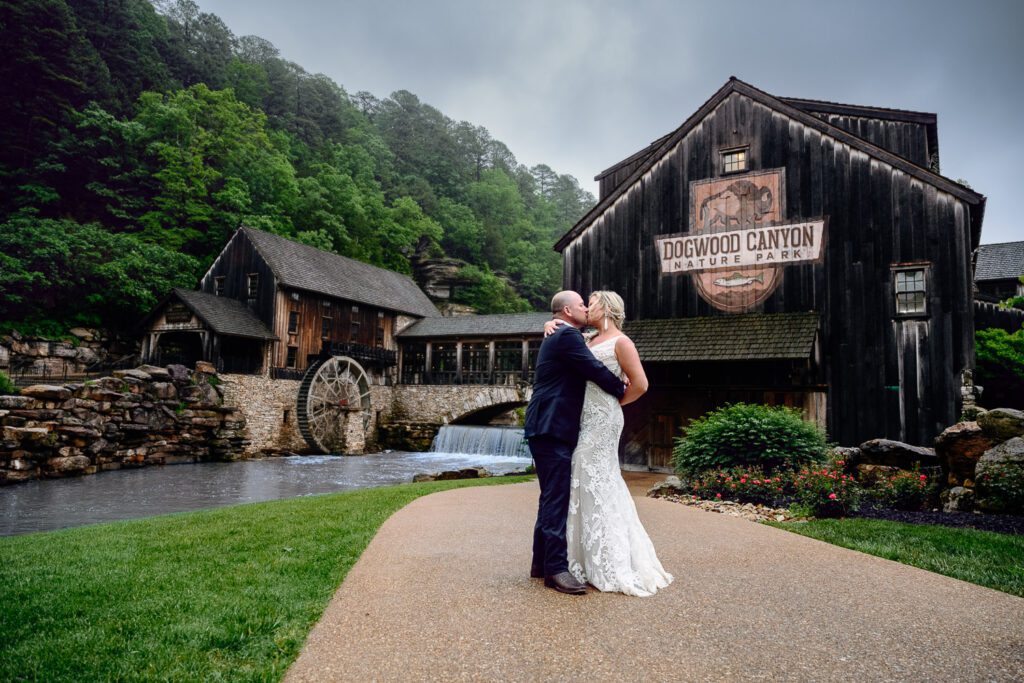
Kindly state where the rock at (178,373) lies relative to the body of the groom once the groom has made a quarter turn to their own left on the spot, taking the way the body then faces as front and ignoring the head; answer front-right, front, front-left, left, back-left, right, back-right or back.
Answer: front-left

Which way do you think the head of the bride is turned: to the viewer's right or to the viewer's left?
to the viewer's left

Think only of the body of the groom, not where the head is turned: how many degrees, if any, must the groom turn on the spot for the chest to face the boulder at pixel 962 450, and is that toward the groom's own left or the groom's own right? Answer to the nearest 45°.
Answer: approximately 45° to the groom's own left

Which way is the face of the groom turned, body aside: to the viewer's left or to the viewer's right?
to the viewer's right

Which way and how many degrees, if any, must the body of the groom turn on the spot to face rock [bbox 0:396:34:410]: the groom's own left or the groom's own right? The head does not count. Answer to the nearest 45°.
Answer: approximately 135° to the groom's own left

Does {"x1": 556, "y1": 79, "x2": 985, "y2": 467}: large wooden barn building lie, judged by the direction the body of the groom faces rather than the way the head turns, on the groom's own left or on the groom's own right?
on the groom's own left

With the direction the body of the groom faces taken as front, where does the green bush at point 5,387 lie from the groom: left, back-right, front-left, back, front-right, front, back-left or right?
back-left

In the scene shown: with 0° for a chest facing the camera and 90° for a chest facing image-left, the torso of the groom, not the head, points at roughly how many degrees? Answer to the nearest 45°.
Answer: approximately 270°

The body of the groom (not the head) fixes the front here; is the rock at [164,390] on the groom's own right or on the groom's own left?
on the groom's own left

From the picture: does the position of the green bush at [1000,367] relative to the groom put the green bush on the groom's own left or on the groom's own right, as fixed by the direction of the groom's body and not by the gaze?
on the groom's own left

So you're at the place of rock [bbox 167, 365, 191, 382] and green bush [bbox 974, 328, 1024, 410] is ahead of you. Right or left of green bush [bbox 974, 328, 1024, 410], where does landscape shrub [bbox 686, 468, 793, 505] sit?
right

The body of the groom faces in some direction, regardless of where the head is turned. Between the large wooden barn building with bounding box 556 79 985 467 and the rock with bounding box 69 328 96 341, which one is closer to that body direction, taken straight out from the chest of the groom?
the large wooden barn building

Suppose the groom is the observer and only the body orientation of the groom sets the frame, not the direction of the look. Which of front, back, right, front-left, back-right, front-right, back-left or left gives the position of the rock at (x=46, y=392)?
back-left

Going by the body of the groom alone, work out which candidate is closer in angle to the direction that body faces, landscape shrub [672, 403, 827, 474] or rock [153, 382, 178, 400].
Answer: the landscape shrub
